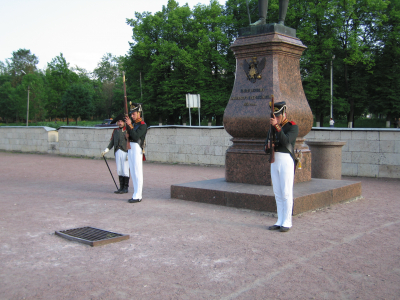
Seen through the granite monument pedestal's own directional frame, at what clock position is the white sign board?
The white sign board is roughly at 4 o'clock from the granite monument pedestal.

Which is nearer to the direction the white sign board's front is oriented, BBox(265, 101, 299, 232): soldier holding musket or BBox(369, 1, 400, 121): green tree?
the soldier holding musket

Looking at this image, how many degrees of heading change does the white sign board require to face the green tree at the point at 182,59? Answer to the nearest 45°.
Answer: approximately 180°

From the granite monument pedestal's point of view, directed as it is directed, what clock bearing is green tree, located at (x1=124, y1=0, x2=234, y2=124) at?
The green tree is roughly at 4 o'clock from the granite monument pedestal.

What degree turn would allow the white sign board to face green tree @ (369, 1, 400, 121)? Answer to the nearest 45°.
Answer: approximately 135° to its left

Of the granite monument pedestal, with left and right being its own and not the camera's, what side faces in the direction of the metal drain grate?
front

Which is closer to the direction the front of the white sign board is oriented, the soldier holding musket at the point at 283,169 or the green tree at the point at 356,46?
the soldier holding musket
